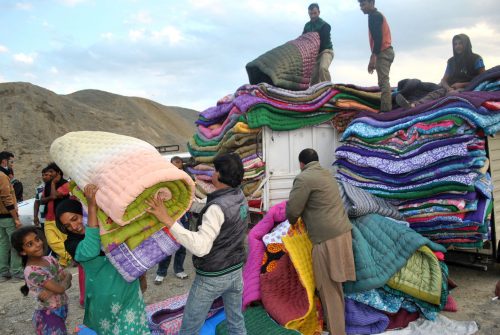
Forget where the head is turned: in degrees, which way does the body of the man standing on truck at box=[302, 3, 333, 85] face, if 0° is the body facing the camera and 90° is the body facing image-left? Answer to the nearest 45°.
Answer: approximately 45°

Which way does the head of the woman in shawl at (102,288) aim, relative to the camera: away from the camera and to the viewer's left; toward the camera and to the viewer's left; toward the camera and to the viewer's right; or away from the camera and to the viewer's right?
toward the camera and to the viewer's right

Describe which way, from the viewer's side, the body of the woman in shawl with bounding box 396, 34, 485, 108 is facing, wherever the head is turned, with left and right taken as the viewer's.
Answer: facing the viewer and to the left of the viewer

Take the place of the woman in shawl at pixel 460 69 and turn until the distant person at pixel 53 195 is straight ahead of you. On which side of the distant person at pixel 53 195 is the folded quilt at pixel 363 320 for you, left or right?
left

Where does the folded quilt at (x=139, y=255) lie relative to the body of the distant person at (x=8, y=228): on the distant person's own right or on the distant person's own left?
on the distant person's own right

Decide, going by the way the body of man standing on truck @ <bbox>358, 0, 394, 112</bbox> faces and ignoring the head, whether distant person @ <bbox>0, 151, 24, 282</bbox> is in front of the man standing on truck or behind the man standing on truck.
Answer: in front

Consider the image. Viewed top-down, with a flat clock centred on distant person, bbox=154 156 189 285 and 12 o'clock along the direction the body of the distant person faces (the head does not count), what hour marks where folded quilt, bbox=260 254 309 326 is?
The folded quilt is roughly at 11 o'clock from the distant person.

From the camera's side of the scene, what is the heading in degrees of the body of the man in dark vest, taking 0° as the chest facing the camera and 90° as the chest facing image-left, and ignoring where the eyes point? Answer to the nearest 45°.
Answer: approximately 135°

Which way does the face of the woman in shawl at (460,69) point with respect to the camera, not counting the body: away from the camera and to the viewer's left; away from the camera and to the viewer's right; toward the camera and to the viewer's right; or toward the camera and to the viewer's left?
toward the camera and to the viewer's left

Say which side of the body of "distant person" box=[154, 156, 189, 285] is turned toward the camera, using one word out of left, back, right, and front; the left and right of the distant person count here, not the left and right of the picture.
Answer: front

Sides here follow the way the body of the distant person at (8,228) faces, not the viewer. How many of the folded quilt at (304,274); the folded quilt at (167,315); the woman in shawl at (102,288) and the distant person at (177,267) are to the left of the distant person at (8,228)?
0

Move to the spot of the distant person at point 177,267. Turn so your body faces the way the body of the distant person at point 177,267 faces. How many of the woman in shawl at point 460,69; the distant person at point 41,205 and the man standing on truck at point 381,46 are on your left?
2
